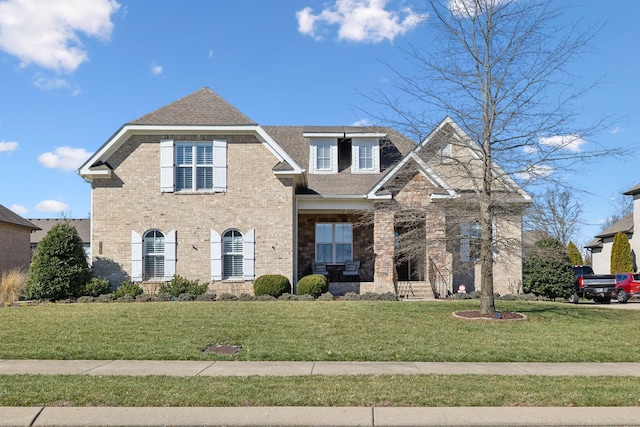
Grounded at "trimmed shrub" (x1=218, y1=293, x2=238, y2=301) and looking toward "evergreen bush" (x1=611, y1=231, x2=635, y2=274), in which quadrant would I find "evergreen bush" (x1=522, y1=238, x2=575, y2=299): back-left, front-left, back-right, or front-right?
front-right

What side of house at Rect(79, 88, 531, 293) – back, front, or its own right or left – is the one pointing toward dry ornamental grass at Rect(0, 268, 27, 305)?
right

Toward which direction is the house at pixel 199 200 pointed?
toward the camera

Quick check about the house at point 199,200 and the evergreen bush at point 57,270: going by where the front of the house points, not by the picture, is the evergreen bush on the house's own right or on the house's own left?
on the house's own right
